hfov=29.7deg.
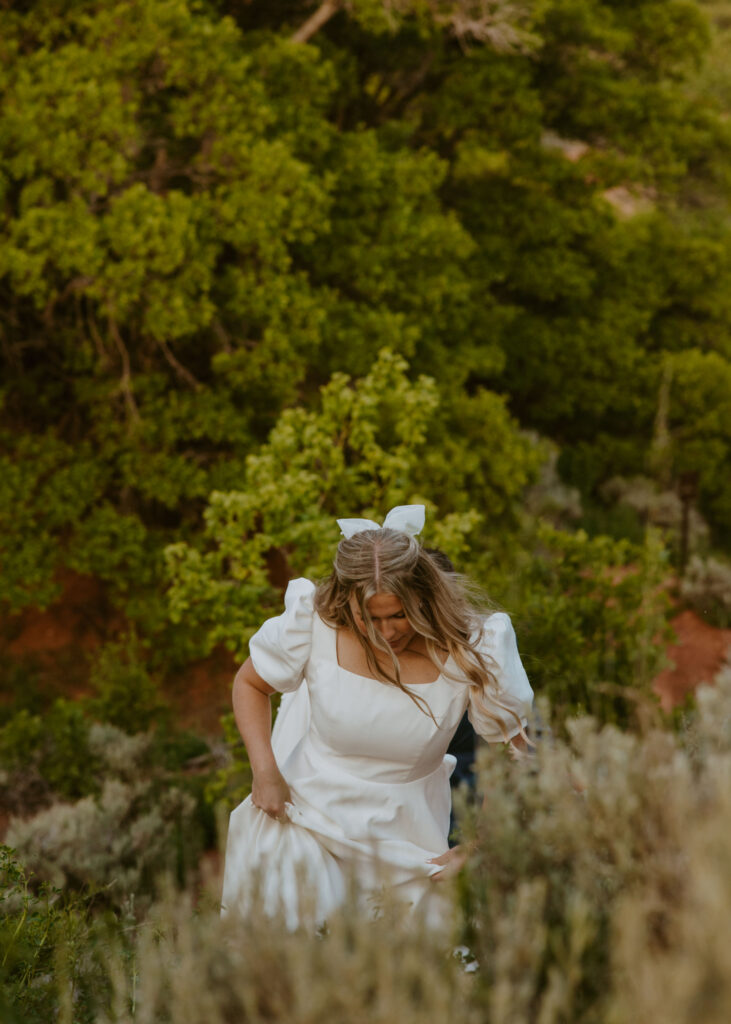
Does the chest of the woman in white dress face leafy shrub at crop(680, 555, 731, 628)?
no

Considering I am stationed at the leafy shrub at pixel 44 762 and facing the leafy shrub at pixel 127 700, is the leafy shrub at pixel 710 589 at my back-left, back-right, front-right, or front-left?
front-right

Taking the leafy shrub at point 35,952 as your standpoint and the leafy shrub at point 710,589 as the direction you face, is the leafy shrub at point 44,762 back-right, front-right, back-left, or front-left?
front-left

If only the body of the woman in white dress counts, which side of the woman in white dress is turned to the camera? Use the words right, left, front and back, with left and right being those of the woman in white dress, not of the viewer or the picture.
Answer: front

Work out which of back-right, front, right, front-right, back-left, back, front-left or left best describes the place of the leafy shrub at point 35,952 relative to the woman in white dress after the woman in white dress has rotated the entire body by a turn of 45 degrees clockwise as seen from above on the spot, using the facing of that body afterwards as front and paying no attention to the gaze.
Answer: front
